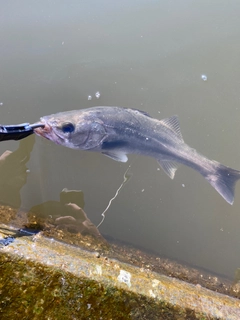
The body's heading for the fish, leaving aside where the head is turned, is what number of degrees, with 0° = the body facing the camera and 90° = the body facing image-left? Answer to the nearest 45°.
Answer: approximately 90°

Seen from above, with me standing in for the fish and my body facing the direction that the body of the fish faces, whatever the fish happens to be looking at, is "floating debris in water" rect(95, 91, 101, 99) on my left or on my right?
on my right
